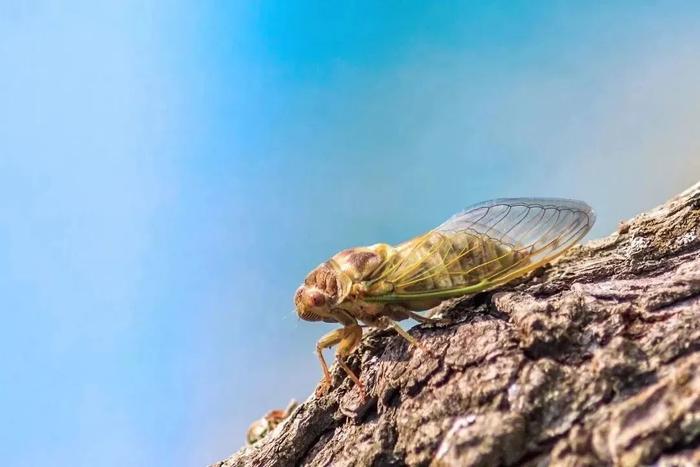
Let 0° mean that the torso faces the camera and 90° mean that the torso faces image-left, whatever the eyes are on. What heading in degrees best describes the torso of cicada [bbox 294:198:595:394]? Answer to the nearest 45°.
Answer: approximately 90°
